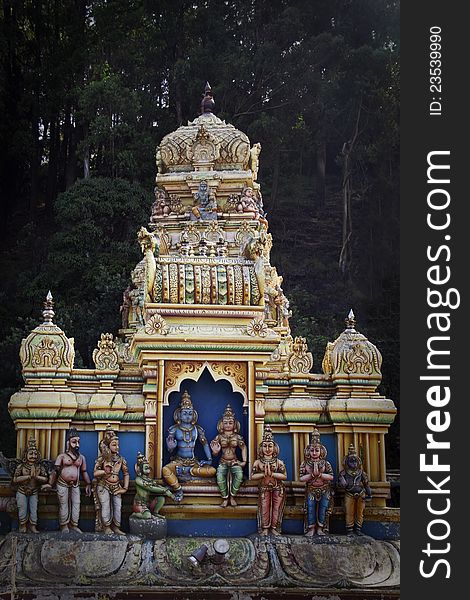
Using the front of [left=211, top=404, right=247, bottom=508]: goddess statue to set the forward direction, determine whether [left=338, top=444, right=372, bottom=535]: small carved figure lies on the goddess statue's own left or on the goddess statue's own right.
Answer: on the goddess statue's own left

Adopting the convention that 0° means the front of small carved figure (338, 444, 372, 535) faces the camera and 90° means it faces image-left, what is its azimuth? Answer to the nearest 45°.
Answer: approximately 0°

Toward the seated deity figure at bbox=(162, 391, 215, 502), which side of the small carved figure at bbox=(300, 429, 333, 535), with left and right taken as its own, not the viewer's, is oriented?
right

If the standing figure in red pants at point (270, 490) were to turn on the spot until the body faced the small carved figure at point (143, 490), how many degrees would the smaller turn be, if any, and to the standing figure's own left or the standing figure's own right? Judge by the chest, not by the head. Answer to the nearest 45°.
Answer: approximately 90° to the standing figure's own right

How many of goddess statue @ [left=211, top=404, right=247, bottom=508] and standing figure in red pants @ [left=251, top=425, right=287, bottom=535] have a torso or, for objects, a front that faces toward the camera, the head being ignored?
2

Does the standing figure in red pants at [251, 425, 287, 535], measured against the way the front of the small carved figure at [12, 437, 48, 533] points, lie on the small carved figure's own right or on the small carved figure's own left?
on the small carved figure's own left
